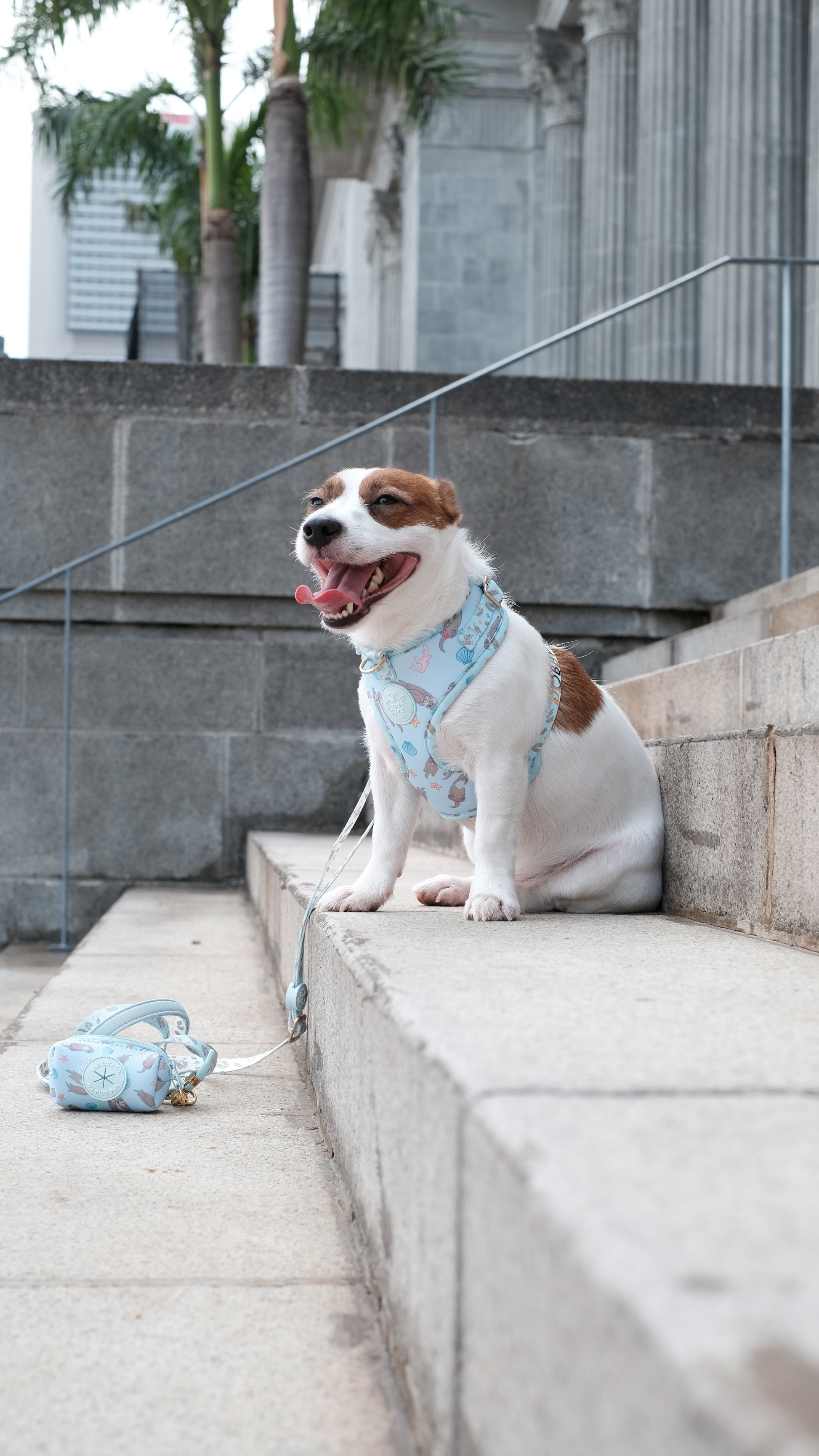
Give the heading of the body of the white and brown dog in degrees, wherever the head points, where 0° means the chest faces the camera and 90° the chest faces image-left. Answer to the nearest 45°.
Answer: approximately 45°

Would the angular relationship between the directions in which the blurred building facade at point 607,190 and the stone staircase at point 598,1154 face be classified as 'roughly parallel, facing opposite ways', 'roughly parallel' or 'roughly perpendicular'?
roughly parallel

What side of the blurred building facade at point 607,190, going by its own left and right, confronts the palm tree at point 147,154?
front

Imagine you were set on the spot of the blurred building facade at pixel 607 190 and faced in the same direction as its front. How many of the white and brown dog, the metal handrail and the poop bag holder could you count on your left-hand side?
3

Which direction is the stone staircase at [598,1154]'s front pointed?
to the viewer's left
